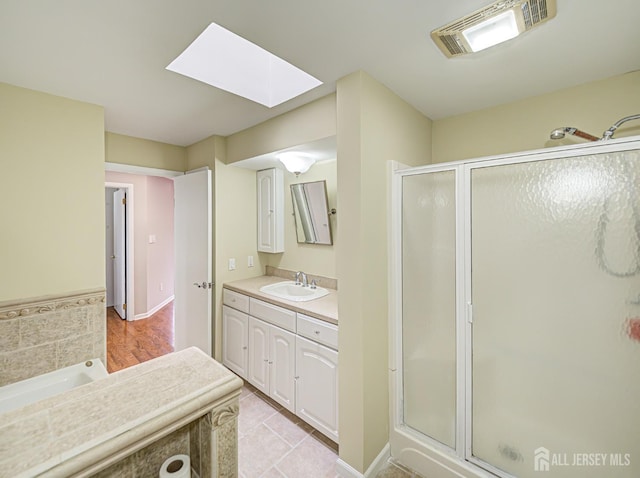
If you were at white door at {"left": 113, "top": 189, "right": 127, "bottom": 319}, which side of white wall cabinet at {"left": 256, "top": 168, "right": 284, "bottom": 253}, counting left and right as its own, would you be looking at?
right

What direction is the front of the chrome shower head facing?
to the viewer's left

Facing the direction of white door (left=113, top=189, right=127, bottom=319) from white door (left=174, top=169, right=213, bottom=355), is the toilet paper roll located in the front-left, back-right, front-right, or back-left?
back-left

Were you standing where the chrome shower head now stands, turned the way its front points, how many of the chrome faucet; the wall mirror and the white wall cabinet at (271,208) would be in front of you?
3

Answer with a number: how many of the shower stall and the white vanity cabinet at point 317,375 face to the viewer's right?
0

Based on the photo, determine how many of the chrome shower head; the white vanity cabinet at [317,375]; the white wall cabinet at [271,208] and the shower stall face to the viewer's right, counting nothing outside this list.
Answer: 0

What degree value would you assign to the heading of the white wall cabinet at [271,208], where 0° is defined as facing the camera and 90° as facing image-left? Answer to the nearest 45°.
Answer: approximately 45°

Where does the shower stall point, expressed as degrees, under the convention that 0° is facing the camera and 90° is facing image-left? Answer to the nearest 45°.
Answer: approximately 45°

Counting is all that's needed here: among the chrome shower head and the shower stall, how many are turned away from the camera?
0

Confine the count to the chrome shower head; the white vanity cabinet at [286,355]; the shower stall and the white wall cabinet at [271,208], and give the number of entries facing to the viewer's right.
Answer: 0

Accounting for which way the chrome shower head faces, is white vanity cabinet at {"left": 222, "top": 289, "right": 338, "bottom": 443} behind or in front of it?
in front

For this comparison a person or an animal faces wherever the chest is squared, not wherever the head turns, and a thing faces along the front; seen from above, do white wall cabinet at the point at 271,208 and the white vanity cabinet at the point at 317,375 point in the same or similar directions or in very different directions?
same or similar directions

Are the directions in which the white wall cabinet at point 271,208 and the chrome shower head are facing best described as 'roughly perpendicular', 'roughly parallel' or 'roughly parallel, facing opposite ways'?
roughly perpendicular

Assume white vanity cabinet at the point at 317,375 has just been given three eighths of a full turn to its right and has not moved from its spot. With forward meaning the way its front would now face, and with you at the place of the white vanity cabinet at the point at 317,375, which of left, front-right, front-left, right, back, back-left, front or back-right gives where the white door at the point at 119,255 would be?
front-left

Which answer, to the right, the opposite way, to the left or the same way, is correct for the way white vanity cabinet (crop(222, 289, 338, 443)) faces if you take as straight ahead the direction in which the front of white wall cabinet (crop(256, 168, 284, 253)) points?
the same way

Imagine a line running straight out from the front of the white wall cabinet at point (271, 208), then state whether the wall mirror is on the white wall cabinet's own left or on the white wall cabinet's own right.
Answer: on the white wall cabinet's own left
